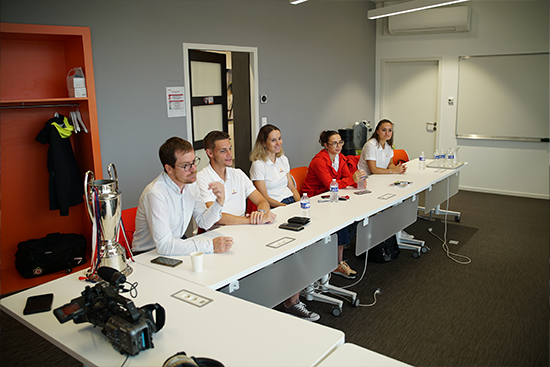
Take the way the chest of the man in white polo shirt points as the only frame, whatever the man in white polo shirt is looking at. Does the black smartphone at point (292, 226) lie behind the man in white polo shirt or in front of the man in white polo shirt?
in front

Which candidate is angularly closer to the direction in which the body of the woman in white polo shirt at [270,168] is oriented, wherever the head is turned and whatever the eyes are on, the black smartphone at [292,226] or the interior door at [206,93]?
the black smartphone

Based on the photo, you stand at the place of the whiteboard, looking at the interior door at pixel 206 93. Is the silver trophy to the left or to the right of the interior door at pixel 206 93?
left

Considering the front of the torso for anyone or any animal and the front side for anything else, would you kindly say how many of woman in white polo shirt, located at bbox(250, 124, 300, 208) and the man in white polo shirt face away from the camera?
0

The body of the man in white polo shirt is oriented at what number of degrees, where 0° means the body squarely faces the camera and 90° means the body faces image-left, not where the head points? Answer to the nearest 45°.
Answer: approximately 315°

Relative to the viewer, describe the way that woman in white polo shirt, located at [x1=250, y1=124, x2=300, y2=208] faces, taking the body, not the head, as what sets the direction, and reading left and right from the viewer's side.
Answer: facing the viewer and to the right of the viewer

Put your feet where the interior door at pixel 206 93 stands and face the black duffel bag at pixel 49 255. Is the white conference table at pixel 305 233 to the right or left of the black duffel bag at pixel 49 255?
left

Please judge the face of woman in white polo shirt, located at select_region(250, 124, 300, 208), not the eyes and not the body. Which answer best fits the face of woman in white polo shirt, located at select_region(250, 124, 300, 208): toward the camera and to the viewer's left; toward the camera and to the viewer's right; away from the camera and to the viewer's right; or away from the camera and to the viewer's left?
toward the camera and to the viewer's right

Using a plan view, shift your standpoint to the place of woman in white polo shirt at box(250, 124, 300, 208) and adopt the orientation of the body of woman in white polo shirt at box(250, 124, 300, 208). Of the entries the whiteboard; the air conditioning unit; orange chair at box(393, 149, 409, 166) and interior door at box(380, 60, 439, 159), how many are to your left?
4

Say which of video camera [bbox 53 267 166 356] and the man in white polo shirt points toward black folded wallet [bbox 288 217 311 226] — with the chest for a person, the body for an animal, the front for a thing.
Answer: the man in white polo shirt

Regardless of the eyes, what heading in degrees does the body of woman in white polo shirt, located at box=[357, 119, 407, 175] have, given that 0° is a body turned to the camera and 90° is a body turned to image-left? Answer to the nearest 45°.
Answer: approximately 315°

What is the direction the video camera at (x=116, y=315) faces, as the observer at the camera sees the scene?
facing away from the viewer and to the left of the viewer
